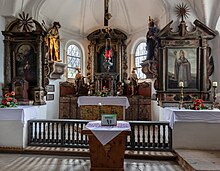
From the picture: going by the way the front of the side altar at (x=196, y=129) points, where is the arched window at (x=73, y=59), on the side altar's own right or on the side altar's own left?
on the side altar's own right

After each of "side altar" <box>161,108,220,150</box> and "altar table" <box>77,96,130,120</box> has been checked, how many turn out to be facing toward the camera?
2

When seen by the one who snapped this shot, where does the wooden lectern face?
facing the viewer

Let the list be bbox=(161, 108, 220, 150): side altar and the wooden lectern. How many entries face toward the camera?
2

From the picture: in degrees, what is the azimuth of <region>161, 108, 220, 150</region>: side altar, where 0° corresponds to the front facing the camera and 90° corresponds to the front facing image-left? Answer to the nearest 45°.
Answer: approximately 0°

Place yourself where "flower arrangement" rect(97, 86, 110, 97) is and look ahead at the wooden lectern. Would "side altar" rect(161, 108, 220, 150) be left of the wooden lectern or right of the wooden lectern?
left

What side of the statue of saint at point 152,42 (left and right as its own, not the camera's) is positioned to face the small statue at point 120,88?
right

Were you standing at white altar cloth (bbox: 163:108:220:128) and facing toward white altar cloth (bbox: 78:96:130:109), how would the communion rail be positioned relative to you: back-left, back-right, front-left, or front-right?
front-left

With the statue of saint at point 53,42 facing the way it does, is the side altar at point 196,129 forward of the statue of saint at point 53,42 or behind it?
forward

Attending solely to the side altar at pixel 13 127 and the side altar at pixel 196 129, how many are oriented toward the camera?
2

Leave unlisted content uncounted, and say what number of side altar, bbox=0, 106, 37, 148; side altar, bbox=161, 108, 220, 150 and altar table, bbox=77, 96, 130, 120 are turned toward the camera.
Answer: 3

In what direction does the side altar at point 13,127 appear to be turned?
toward the camera
